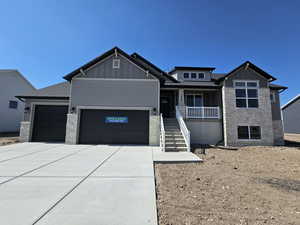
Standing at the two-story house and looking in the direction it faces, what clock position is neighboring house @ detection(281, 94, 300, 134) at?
The neighboring house is roughly at 8 o'clock from the two-story house.

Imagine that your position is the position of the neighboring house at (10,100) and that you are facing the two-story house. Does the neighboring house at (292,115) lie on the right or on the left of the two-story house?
left

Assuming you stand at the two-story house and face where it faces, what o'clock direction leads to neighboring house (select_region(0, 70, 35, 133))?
The neighboring house is roughly at 4 o'clock from the two-story house.

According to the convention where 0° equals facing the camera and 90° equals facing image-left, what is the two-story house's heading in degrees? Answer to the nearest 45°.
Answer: approximately 0°
